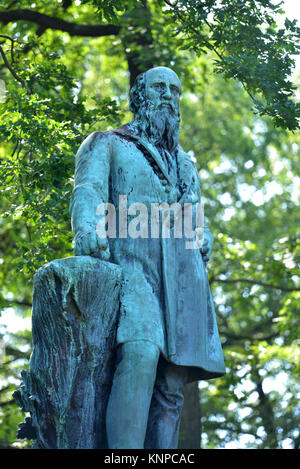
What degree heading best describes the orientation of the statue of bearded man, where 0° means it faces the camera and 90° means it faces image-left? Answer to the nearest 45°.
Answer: approximately 315°

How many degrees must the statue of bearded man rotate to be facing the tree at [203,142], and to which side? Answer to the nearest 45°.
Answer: approximately 135° to its left
